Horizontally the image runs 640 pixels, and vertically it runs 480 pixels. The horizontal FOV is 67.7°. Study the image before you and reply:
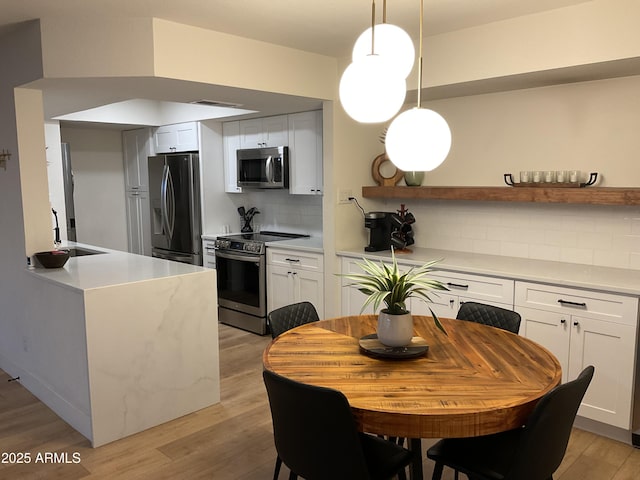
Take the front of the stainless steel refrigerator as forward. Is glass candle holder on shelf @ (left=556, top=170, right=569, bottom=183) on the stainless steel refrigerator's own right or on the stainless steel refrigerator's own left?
on the stainless steel refrigerator's own left

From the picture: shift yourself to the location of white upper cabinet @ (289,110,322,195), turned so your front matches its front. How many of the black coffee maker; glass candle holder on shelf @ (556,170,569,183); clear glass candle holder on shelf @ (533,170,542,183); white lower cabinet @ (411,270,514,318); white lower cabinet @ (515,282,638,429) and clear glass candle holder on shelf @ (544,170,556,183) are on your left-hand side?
6

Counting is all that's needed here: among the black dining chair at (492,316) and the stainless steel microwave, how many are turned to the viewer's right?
0

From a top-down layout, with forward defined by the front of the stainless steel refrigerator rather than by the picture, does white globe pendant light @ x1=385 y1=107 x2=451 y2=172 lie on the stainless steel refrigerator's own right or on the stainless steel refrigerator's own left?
on the stainless steel refrigerator's own left

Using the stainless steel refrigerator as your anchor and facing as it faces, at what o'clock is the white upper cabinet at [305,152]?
The white upper cabinet is roughly at 9 o'clock from the stainless steel refrigerator.

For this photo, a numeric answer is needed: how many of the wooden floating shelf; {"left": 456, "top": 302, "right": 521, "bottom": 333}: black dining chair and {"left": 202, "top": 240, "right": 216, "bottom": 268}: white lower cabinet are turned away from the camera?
0

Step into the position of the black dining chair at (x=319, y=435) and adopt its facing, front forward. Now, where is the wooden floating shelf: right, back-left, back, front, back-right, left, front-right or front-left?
front

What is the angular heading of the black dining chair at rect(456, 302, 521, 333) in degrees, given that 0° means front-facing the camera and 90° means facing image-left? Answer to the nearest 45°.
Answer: approximately 45°

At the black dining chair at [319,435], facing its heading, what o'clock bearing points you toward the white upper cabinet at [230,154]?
The white upper cabinet is roughly at 10 o'clock from the black dining chair.

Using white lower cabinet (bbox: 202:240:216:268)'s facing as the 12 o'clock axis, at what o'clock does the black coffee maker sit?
The black coffee maker is roughly at 9 o'clock from the white lower cabinet.

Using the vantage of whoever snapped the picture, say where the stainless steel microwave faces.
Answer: facing the viewer and to the left of the viewer

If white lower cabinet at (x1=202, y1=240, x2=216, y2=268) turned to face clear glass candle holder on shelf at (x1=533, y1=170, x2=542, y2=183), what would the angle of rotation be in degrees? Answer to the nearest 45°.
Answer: approximately 90° to its left

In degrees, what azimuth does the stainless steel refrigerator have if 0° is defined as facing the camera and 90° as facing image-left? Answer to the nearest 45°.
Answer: approximately 45°

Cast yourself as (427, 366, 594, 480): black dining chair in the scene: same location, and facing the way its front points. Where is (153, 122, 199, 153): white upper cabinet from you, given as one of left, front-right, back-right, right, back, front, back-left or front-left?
front

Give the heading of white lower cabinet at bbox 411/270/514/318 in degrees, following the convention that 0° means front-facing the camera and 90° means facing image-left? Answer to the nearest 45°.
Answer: approximately 45°

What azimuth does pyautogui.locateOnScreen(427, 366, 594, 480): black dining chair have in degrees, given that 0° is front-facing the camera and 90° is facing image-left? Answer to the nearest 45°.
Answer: approximately 135°

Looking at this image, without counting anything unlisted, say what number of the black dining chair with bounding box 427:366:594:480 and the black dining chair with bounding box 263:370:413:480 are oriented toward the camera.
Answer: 0

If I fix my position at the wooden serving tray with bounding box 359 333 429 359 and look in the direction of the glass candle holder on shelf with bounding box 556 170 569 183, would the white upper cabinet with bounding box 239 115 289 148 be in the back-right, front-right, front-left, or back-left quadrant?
front-left

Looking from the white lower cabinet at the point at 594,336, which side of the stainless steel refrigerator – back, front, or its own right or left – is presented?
left
